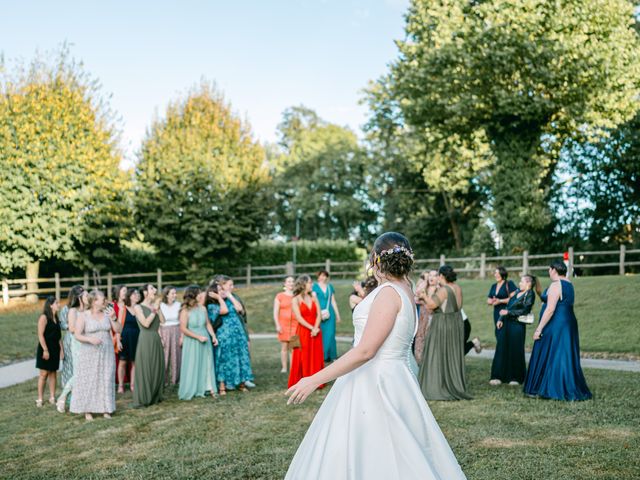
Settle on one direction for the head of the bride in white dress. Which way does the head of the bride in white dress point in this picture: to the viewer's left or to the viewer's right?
to the viewer's left

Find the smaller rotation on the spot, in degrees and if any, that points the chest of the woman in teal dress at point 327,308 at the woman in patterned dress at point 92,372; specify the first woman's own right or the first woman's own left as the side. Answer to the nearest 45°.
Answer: approximately 45° to the first woman's own right

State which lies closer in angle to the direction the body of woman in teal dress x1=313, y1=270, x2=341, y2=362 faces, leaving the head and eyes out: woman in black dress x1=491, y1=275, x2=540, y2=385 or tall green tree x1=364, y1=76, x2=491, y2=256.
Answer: the woman in black dress

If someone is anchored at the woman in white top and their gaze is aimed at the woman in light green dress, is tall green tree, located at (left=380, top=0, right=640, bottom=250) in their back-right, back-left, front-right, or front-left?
back-left

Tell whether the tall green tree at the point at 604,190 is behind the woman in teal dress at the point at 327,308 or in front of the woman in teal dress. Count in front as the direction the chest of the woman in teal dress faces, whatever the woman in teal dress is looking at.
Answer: behind

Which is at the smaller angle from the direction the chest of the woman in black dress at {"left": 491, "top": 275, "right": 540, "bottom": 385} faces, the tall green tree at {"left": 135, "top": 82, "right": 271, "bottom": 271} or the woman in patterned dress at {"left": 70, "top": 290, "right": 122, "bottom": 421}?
the woman in patterned dress

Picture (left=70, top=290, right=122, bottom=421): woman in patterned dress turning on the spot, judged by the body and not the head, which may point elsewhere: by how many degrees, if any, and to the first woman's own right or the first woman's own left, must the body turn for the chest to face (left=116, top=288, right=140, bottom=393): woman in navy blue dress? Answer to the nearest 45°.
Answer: approximately 135° to the first woman's own left

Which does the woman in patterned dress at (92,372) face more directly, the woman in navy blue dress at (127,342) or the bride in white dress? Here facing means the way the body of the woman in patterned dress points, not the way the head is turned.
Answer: the bride in white dress

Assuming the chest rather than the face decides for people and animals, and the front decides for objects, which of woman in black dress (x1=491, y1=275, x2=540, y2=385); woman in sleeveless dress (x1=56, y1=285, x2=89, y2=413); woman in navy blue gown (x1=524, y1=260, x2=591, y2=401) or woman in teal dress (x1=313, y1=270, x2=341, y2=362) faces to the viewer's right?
the woman in sleeveless dress

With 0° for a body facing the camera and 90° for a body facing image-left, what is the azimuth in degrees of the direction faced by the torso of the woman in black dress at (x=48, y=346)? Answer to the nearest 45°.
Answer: approximately 315°

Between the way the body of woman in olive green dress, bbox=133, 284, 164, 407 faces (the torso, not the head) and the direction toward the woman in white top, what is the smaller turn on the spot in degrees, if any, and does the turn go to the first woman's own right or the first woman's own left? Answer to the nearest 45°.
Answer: approximately 135° to the first woman's own left
